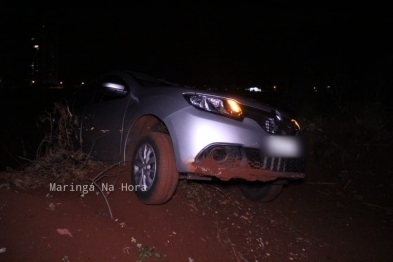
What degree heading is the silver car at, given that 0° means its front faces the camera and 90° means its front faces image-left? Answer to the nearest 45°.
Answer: approximately 315°

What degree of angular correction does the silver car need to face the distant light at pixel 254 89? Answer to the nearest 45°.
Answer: approximately 135° to its left
